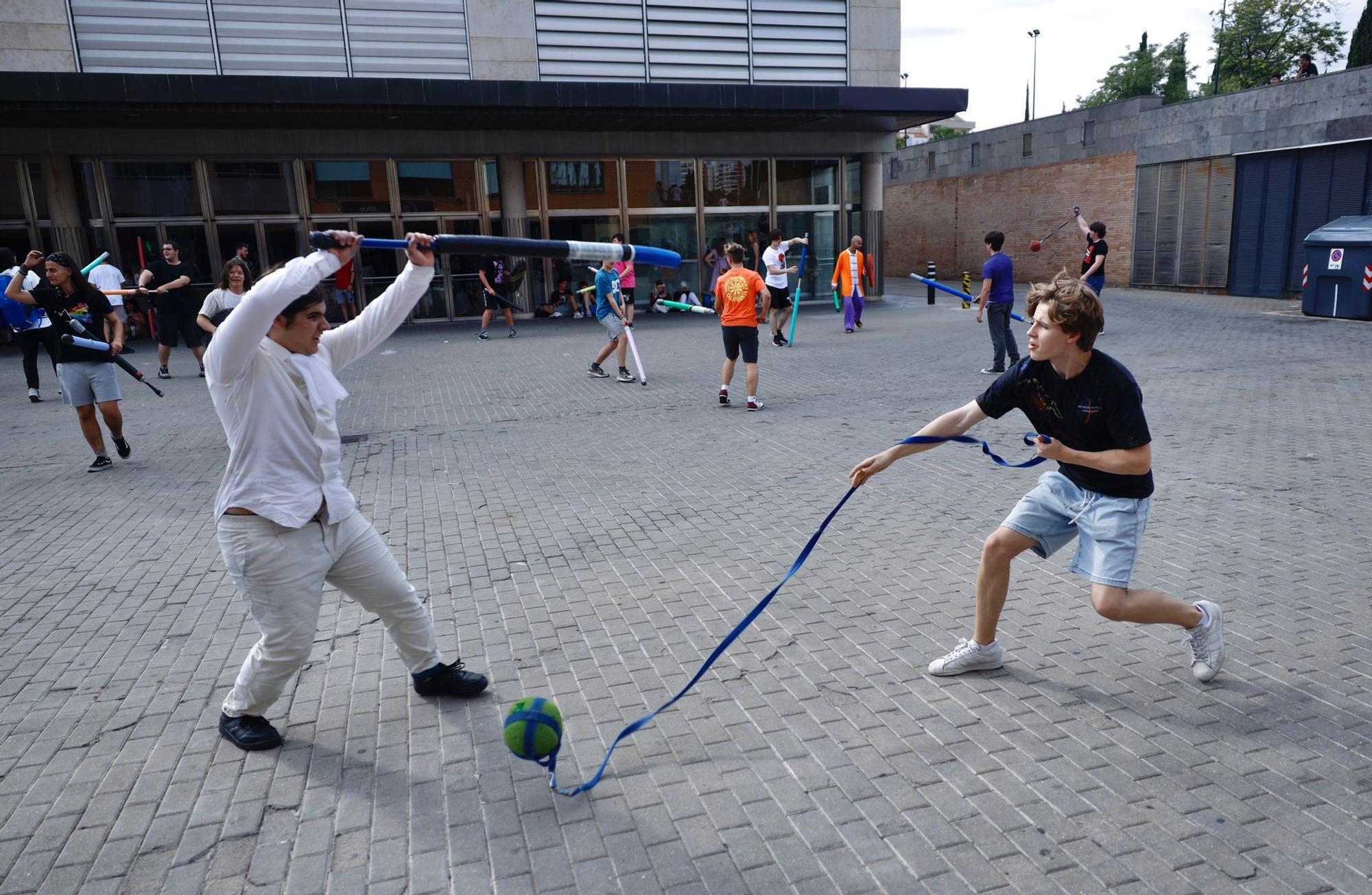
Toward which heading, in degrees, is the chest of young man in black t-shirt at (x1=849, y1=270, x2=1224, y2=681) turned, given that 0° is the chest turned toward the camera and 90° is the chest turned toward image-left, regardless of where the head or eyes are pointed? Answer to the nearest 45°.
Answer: approximately 45°

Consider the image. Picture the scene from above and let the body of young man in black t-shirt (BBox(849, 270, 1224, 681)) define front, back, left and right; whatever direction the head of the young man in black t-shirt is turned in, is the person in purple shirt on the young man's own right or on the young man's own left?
on the young man's own right

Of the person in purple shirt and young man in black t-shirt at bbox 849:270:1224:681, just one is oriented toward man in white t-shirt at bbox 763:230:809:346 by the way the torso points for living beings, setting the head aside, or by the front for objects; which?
the person in purple shirt

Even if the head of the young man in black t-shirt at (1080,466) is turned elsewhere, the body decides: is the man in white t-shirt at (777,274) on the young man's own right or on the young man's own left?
on the young man's own right

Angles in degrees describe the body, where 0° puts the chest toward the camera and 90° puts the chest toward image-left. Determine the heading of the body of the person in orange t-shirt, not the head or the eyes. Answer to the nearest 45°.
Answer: approximately 180°

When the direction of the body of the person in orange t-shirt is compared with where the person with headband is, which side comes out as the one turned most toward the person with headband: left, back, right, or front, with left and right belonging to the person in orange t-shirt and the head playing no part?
left

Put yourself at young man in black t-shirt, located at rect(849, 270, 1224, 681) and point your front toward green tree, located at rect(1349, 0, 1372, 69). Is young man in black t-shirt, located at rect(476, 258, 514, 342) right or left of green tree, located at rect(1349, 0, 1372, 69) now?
left

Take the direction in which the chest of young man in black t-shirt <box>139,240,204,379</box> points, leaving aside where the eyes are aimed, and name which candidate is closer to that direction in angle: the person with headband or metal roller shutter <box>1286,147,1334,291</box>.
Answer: the person with headband

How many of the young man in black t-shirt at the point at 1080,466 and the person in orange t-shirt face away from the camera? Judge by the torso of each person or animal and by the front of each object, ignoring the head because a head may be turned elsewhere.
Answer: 1
